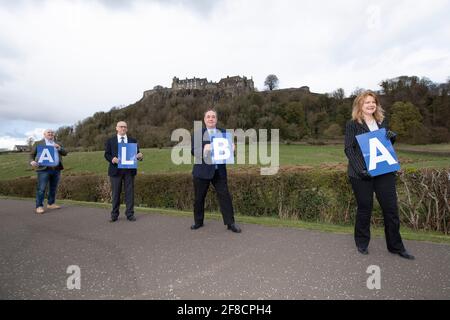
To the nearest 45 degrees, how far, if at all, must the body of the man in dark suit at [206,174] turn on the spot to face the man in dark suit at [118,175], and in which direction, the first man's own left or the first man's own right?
approximately 135° to the first man's own right

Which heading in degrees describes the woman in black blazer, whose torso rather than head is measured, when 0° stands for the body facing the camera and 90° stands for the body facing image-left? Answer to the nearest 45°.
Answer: approximately 315°

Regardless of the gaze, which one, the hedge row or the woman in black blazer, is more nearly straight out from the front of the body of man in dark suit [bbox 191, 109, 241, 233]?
the woman in black blazer

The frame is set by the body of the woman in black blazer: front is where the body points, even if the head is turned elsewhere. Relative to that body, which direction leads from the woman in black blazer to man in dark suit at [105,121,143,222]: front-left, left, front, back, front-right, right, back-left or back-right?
back-right

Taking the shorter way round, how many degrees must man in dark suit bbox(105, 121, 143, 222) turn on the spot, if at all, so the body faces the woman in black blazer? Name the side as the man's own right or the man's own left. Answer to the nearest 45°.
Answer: approximately 45° to the man's own left

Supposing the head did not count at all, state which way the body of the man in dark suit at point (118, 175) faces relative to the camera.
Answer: toward the camera

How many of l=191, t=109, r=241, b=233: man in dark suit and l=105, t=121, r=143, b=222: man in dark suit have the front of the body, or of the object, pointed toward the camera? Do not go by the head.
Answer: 2

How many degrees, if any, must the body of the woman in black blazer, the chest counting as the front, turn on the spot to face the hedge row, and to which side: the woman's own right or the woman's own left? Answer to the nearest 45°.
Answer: approximately 180°
